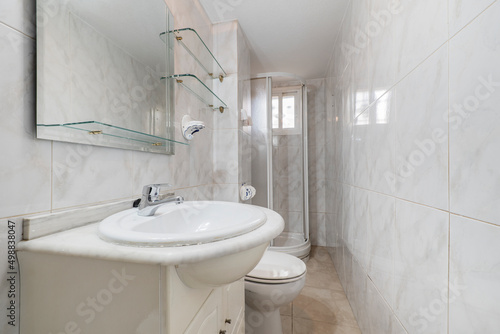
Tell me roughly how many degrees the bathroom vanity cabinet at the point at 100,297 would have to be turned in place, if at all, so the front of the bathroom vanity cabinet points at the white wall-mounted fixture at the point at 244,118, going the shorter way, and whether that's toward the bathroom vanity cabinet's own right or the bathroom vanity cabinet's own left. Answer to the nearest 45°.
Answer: approximately 90° to the bathroom vanity cabinet's own left

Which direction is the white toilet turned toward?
to the viewer's right

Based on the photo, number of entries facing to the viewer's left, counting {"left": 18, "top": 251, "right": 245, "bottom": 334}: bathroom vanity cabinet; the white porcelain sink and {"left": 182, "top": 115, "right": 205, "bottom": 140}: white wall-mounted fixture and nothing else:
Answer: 0

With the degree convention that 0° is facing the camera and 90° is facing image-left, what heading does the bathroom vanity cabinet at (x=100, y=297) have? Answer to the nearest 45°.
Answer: approximately 315°

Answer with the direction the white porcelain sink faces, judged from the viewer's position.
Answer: facing the viewer and to the right of the viewer

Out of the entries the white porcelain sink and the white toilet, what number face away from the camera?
0
